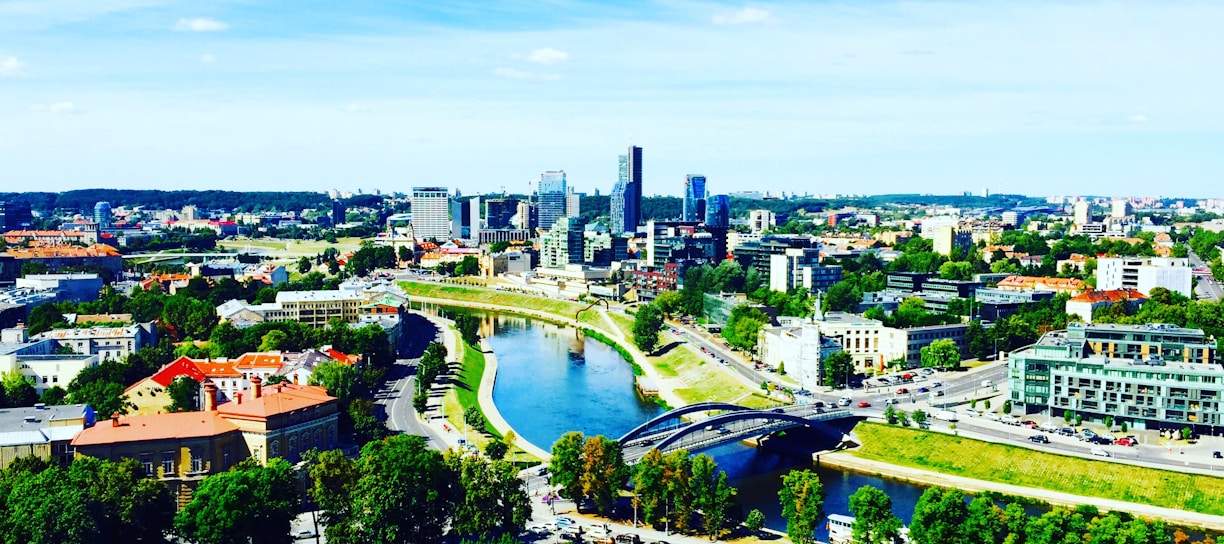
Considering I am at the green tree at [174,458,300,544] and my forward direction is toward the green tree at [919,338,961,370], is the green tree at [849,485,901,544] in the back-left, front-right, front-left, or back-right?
front-right

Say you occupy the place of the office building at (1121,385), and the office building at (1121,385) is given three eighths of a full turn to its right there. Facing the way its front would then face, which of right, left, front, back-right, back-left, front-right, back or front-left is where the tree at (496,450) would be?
left

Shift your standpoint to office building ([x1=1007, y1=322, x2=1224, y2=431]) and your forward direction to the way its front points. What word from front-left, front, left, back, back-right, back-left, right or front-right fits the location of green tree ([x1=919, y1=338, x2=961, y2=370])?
back-right

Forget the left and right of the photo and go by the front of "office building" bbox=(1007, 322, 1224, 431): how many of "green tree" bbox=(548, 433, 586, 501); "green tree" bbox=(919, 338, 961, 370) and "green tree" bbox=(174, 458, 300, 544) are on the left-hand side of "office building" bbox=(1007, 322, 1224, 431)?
0

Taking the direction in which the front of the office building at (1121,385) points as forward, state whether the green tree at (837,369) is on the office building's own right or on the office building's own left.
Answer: on the office building's own right

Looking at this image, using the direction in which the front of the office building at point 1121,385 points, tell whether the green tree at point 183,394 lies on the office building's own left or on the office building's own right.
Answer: on the office building's own right

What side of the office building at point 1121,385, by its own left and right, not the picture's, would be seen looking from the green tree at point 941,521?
front

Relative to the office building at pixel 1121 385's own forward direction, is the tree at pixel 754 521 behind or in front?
in front

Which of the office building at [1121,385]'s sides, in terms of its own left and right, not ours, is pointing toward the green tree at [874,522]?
front

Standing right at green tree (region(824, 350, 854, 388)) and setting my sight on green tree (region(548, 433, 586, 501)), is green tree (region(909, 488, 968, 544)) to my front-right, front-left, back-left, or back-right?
front-left

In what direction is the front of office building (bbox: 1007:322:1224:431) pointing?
toward the camera

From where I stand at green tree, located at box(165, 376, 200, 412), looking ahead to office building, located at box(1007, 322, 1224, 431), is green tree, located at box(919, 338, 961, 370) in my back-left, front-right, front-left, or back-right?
front-left

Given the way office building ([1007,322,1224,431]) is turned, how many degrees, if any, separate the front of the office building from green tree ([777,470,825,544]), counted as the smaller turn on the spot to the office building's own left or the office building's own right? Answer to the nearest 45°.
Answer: approximately 45° to the office building's own right

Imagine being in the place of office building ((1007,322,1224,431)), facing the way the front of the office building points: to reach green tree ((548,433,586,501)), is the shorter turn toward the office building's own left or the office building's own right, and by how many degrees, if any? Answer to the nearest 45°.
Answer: approximately 45° to the office building's own right
